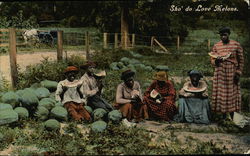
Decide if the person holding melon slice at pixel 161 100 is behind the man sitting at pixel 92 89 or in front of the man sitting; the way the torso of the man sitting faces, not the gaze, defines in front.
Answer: in front

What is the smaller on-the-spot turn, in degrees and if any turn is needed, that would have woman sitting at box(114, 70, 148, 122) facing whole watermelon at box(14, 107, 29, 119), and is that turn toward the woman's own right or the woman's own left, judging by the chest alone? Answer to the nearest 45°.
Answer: approximately 135° to the woman's own right

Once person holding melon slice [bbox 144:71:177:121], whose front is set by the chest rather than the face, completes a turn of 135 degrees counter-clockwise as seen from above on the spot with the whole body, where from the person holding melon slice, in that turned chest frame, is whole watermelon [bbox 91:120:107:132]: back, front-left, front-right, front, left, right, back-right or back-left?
back

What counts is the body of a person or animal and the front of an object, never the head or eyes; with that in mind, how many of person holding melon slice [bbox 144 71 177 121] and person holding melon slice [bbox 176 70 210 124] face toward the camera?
2

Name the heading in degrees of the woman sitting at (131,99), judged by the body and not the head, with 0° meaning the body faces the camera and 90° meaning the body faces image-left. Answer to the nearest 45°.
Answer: approximately 315°

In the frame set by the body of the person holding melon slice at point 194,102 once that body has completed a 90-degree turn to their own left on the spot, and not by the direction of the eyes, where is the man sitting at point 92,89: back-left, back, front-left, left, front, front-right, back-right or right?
back

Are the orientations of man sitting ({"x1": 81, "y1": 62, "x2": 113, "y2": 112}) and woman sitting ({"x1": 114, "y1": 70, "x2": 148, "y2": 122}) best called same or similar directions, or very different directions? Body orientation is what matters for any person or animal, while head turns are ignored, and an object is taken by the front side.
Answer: same or similar directions

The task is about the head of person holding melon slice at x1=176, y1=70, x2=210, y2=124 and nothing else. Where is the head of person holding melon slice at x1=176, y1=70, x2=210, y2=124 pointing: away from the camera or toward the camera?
toward the camera

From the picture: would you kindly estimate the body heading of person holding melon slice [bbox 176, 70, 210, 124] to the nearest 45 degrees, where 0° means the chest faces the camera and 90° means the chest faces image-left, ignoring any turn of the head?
approximately 0°

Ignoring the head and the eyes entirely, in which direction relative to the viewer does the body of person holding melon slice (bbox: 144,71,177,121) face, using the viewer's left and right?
facing the viewer

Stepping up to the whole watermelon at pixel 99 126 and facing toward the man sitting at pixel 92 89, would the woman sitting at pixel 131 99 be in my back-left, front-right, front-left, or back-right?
front-right

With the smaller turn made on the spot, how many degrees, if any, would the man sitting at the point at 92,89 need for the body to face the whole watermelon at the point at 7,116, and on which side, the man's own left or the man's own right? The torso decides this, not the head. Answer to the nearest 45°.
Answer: approximately 90° to the man's own right

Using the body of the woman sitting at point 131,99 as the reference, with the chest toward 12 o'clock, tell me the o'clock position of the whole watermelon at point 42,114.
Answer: The whole watermelon is roughly at 4 o'clock from the woman sitting.

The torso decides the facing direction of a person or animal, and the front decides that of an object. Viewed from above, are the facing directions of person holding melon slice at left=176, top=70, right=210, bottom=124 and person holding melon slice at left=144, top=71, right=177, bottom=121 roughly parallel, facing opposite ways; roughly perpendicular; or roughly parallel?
roughly parallel

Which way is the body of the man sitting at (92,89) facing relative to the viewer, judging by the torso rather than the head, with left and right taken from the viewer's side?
facing the viewer and to the right of the viewer

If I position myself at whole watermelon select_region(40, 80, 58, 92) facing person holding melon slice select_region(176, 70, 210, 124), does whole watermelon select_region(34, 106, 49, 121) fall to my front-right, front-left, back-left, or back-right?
front-right
